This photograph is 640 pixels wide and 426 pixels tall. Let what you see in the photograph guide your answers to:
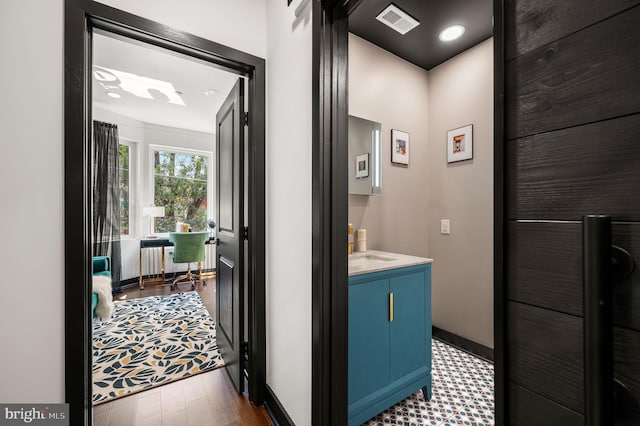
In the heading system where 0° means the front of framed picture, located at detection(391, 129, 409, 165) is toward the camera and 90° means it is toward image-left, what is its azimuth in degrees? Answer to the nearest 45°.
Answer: approximately 315°

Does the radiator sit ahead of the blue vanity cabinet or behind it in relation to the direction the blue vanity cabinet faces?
behind

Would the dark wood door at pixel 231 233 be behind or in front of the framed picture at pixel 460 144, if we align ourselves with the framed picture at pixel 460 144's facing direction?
in front

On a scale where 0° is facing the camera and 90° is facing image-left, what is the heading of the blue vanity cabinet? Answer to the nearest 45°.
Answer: approximately 315°

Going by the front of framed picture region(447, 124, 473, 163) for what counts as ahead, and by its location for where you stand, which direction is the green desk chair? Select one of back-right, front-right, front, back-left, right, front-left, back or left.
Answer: front-right

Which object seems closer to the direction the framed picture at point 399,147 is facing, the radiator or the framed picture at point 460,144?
the framed picture

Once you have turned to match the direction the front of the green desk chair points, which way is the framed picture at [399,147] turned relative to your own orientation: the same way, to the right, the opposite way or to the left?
the opposite way

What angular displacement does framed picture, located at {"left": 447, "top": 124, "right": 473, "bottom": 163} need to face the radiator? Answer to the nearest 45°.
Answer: approximately 45° to its right

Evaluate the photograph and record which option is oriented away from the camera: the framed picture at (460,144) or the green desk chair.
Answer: the green desk chair

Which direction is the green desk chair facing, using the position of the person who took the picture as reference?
facing away from the viewer

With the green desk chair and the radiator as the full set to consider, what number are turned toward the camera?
1

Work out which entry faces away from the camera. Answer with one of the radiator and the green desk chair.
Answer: the green desk chair

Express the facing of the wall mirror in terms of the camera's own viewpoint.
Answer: facing the viewer and to the right of the viewer
